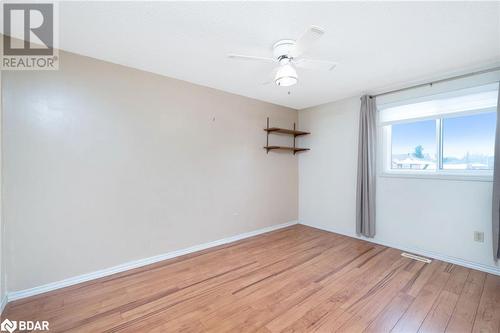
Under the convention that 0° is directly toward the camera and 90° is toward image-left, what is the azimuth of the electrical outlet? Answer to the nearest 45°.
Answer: approximately 0°

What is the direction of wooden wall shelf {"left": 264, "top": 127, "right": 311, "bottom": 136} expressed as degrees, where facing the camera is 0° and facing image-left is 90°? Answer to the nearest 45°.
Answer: approximately 315°

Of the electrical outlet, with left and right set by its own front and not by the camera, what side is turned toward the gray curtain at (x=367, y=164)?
right

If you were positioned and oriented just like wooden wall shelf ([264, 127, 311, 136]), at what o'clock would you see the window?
The window is roughly at 11 o'clock from the wooden wall shelf.

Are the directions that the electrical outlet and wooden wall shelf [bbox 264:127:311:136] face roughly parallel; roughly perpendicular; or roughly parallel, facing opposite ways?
roughly perpendicular
